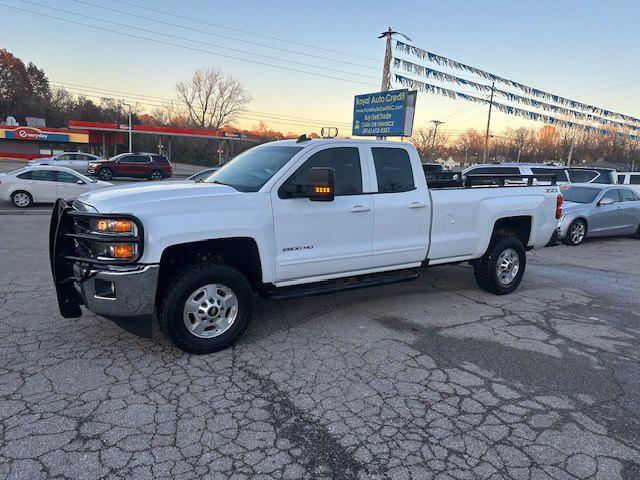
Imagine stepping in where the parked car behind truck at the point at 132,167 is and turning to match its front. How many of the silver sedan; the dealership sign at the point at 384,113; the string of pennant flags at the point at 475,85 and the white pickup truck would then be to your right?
0

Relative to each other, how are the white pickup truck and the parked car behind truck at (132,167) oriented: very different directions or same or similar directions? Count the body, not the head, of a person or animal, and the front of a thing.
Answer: same or similar directions

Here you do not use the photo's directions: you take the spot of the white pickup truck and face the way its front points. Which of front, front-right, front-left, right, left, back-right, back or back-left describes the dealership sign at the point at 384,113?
back-right

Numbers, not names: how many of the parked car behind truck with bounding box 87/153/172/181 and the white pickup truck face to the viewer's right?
0

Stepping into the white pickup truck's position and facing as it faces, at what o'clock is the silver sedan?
The silver sedan is roughly at 6 o'clock from the white pickup truck.

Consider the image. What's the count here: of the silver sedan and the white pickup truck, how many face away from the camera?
0

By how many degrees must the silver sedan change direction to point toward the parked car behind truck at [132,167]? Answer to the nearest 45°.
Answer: approximately 45° to its right

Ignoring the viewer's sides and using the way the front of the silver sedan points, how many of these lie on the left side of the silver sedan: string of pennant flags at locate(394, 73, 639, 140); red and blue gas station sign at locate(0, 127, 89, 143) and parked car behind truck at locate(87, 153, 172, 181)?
0

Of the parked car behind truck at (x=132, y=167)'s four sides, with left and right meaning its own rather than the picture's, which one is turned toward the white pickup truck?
left

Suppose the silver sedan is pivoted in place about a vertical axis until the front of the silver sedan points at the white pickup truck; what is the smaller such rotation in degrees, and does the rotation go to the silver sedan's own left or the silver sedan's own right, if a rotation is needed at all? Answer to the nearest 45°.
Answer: approximately 45° to the silver sedan's own left

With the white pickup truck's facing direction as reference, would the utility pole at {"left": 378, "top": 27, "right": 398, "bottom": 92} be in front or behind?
behind

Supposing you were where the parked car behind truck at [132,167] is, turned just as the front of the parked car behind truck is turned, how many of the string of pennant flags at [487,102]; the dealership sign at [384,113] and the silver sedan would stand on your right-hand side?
0

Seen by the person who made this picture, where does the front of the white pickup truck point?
facing the viewer and to the left of the viewer

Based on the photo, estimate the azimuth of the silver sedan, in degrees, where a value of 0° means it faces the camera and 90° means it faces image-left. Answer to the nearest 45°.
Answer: approximately 45°

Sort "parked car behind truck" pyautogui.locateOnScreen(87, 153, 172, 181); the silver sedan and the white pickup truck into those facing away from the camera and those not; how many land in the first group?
0

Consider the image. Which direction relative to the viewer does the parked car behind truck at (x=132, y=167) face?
to the viewer's left
